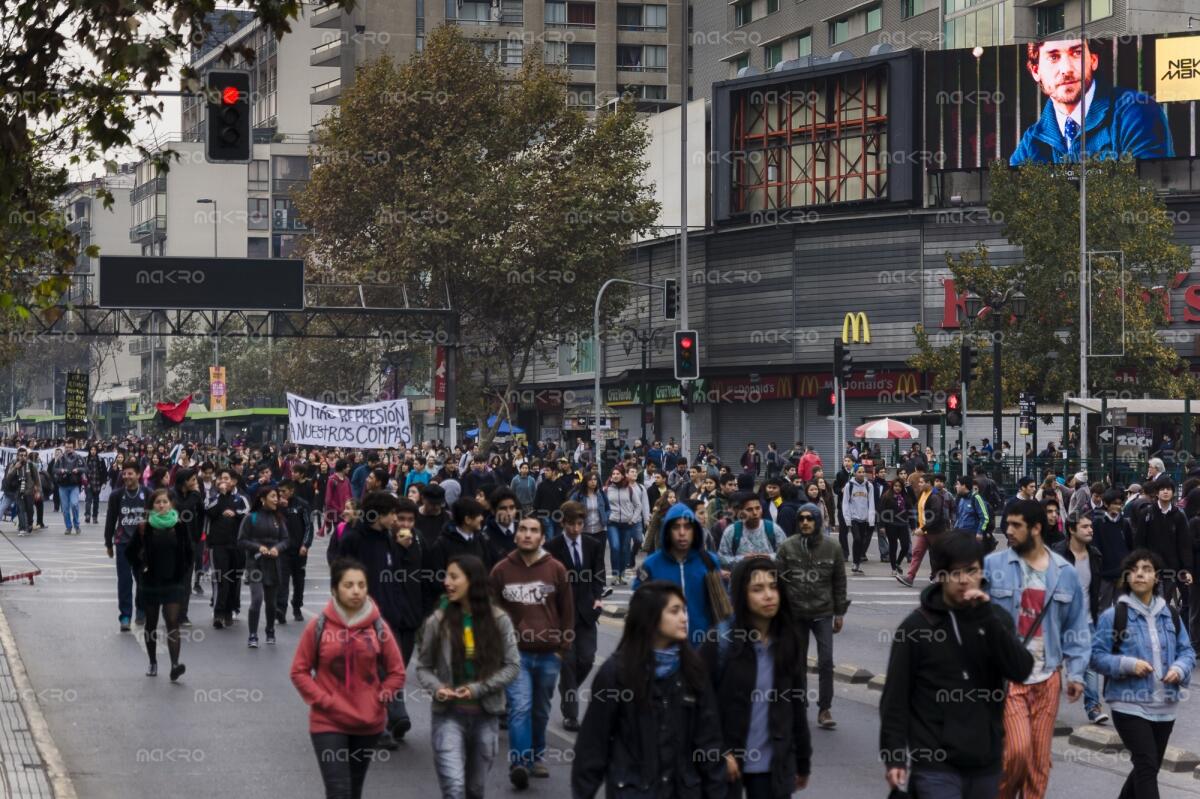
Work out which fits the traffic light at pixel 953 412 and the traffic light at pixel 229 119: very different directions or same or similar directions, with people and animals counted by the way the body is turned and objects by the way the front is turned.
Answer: same or similar directions

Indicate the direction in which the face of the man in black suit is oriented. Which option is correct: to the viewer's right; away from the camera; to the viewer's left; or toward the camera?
toward the camera

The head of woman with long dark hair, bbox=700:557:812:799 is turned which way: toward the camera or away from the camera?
toward the camera

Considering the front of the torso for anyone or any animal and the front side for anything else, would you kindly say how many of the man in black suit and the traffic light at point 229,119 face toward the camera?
2

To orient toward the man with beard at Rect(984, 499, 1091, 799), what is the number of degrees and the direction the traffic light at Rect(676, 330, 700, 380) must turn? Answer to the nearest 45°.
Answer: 0° — it already faces them

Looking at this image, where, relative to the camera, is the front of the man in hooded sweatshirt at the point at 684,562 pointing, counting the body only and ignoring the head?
toward the camera

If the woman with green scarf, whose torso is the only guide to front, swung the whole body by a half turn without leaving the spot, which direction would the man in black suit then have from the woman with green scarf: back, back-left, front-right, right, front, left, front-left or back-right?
back-right

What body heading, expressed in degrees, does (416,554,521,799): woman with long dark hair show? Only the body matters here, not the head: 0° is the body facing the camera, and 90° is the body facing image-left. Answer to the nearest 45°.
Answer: approximately 0°

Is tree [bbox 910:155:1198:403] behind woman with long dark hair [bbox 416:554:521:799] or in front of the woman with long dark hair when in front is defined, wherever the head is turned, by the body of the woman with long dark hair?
behind

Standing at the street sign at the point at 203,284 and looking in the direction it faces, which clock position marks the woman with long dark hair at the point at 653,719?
The woman with long dark hair is roughly at 12 o'clock from the street sign.

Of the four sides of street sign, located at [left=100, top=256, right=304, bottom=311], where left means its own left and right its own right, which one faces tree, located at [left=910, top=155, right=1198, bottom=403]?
left

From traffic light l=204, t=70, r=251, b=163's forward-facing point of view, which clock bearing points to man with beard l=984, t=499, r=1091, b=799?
The man with beard is roughly at 11 o'clock from the traffic light.

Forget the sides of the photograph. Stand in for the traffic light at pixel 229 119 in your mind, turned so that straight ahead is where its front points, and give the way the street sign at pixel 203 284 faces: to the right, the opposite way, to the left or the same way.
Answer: the same way

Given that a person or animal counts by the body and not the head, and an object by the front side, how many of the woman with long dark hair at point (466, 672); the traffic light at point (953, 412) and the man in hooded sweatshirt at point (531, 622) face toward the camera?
3

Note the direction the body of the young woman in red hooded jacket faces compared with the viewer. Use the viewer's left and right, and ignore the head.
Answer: facing the viewer

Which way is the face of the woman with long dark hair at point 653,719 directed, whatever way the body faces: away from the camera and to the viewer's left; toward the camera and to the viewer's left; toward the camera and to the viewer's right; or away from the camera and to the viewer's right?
toward the camera and to the viewer's right

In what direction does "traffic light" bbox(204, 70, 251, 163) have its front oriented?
toward the camera

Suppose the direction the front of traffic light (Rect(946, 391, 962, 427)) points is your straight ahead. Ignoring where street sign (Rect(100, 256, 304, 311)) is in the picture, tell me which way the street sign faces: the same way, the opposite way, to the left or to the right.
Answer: the same way

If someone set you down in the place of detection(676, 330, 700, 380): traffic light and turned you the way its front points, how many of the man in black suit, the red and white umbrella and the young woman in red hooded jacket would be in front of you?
2
